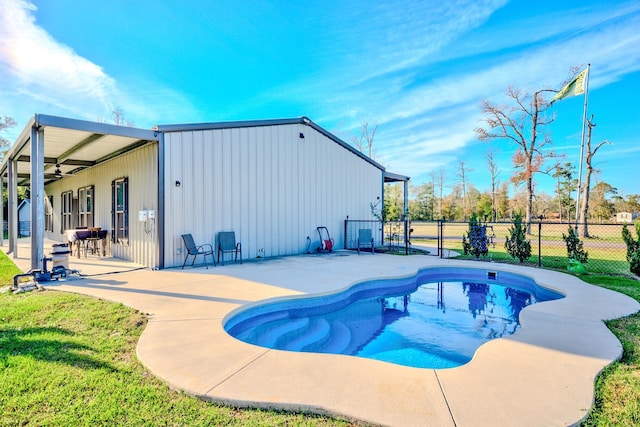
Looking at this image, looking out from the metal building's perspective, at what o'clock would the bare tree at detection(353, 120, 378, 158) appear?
The bare tree is roughly at 6 o'clock from the metal building.

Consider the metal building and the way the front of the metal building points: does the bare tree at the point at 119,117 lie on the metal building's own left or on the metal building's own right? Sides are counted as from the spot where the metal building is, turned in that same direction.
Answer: on the metal building's own right

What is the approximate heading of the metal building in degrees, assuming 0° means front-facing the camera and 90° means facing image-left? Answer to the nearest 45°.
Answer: approximately 45°
